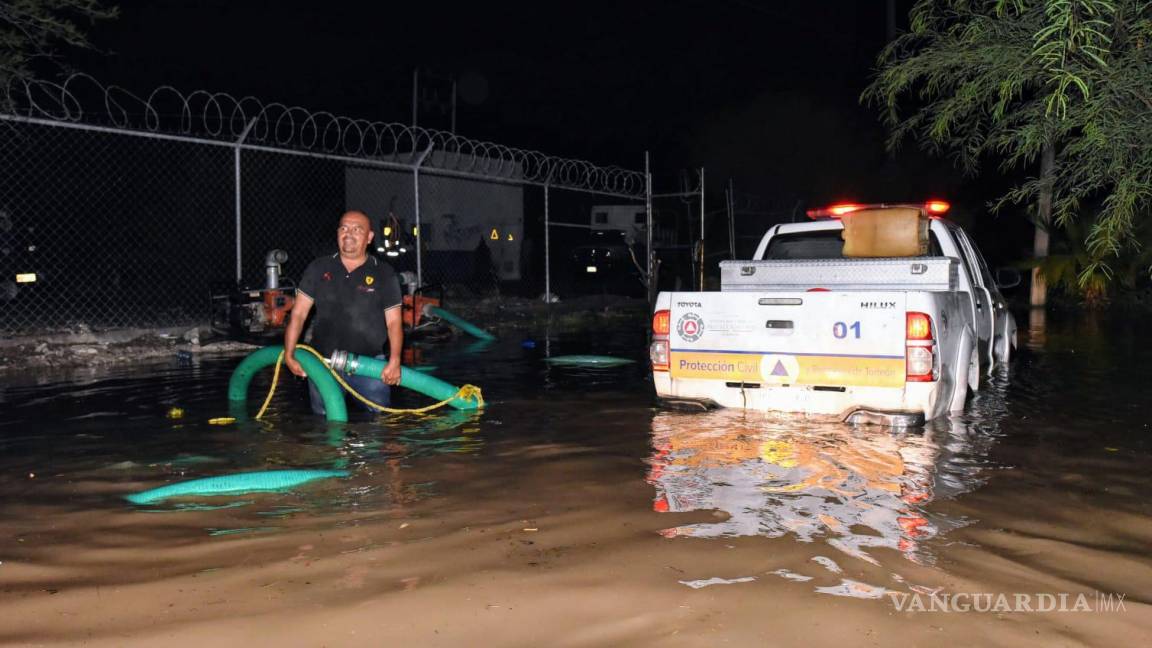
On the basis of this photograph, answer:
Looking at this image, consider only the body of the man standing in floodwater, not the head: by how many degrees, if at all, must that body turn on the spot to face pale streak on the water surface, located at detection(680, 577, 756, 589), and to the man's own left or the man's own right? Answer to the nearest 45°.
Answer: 0° — they already face it

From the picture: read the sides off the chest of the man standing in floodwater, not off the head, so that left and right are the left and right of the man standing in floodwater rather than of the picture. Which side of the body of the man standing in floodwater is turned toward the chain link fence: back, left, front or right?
back

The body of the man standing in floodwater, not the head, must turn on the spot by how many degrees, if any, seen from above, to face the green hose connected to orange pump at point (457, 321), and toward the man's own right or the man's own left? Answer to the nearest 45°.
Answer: approximately 180°

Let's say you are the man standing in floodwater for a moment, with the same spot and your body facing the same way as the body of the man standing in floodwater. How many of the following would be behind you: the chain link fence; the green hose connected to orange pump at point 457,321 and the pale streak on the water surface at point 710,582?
2

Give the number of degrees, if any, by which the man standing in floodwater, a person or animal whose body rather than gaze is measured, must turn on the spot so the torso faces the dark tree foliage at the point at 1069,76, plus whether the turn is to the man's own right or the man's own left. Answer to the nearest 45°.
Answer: approximately 90° to the man's own left

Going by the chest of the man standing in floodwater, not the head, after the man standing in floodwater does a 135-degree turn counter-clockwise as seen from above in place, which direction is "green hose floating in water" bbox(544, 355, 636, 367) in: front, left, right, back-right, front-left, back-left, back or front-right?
front

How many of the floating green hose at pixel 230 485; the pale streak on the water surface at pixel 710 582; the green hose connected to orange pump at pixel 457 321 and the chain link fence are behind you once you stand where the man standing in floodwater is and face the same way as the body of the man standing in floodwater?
2

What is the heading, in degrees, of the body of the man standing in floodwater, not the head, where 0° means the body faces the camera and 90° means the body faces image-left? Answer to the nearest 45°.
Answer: approximately 0°
